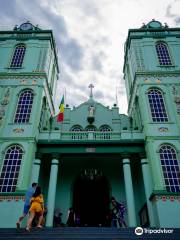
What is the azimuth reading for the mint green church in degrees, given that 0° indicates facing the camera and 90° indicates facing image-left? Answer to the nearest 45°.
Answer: approximately 0°
